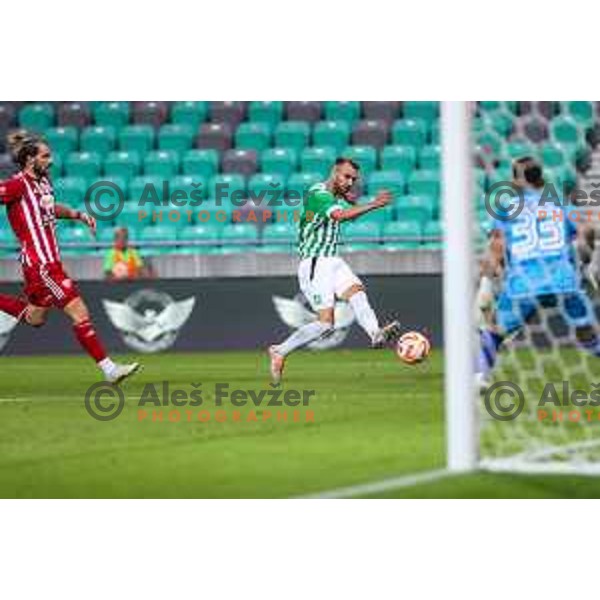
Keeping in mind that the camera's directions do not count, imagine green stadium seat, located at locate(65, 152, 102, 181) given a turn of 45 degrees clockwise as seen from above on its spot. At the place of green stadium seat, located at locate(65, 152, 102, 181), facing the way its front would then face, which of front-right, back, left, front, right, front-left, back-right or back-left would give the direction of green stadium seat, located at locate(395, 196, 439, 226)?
back-left

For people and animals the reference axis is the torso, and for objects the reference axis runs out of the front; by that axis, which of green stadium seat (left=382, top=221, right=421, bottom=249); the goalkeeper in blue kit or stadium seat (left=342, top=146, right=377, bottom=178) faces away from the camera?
the goalkeeper in blue kit

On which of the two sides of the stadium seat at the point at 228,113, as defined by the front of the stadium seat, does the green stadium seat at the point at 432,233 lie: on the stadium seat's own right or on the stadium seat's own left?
on the stadium seat's own left

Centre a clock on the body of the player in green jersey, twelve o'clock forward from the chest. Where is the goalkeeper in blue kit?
The goalkeeper in blue kit is roughly at 11 o'clock from the player in green jersey.

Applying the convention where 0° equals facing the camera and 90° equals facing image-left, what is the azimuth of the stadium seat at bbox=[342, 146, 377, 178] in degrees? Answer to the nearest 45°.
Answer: approximately 0°

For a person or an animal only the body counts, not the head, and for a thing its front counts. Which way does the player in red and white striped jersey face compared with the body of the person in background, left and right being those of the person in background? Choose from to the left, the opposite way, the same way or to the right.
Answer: to the left

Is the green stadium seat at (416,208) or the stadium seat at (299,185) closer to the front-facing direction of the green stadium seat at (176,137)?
the stadium seat

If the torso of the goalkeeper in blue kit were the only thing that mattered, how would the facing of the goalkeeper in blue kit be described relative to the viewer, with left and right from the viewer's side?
facing away from the viewer

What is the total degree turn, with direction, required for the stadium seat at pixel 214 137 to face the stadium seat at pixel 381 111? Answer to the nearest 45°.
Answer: approximately 45° to its left
